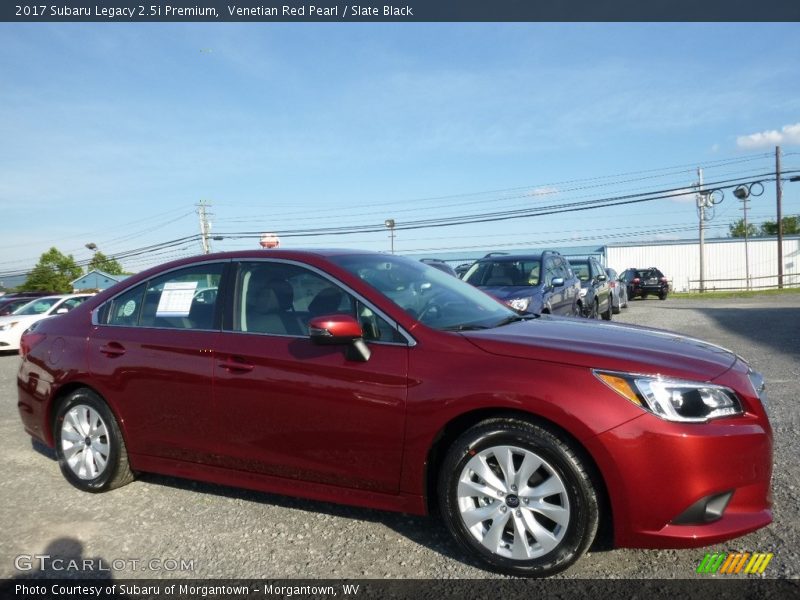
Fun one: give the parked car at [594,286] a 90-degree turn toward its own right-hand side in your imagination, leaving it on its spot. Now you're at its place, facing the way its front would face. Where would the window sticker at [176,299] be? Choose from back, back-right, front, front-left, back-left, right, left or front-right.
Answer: back-left

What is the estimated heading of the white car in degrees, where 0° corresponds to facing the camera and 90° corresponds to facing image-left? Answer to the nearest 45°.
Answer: approximately 45°

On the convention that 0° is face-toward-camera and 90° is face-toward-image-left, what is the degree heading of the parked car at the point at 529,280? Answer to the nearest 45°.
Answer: approximately 45°

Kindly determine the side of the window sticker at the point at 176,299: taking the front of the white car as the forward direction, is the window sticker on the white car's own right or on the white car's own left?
on the white car's own left

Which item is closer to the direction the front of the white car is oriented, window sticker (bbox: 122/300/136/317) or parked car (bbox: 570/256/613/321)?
the window sticker

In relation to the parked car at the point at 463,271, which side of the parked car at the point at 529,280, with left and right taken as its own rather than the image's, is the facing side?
right

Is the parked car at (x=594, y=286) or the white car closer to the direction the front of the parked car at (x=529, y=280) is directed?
the white car

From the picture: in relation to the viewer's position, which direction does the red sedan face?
facing the viewer and to the right of the viewer

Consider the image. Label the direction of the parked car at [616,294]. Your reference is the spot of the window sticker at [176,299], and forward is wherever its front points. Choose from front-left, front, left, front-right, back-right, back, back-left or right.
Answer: back-left

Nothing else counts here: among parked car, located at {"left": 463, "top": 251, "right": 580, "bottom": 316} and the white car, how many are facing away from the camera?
0

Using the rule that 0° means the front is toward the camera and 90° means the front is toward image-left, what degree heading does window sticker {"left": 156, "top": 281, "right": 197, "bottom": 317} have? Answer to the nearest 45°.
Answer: approximately 0°
